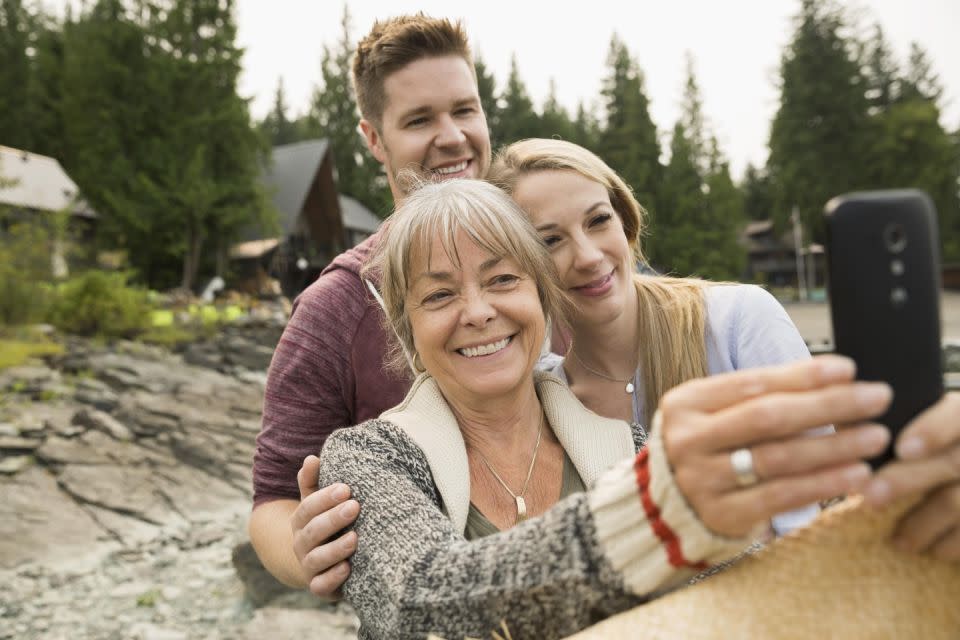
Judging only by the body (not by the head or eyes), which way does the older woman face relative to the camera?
toward the camera

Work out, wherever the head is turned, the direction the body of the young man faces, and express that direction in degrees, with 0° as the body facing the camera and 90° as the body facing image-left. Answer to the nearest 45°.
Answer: approximately 315°

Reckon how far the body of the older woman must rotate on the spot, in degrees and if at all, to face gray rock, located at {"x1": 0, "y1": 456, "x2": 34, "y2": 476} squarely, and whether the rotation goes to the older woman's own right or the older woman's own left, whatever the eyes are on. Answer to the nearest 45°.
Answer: approximately 135° to the older woman's own right

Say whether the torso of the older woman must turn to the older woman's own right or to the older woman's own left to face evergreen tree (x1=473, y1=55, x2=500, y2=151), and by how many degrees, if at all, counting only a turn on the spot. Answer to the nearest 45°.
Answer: approximately 180°

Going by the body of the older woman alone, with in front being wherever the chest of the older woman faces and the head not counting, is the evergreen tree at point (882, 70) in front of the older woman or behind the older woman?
behind

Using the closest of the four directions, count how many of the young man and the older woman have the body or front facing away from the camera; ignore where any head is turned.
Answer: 0

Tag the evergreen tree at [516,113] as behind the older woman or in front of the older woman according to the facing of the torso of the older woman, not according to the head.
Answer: behind

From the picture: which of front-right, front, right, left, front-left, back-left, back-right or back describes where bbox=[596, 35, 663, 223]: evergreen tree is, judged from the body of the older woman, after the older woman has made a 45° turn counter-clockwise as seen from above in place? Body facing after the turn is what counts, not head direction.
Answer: back-left
